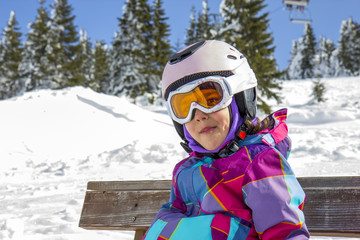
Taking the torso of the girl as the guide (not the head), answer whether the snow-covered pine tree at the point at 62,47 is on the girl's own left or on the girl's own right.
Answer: on the girl's own right

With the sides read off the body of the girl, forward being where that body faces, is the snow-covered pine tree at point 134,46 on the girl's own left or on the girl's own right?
on the girl's own right

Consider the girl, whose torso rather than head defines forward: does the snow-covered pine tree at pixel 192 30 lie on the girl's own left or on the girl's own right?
on the girl's own right

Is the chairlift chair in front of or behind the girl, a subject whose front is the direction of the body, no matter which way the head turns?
behind

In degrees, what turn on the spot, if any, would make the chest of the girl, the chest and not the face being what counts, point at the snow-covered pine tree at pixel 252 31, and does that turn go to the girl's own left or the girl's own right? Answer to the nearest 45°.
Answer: approximately 135° to the girl's own right

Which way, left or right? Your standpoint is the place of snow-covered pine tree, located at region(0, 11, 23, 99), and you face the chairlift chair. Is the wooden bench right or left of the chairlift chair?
right

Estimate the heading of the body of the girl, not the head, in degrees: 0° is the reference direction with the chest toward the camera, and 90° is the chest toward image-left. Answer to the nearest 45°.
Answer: approximately 45°

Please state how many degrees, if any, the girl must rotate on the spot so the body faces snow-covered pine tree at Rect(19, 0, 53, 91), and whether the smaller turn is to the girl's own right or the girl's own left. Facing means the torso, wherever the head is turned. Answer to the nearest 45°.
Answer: approximately 90° to the girl's own right
